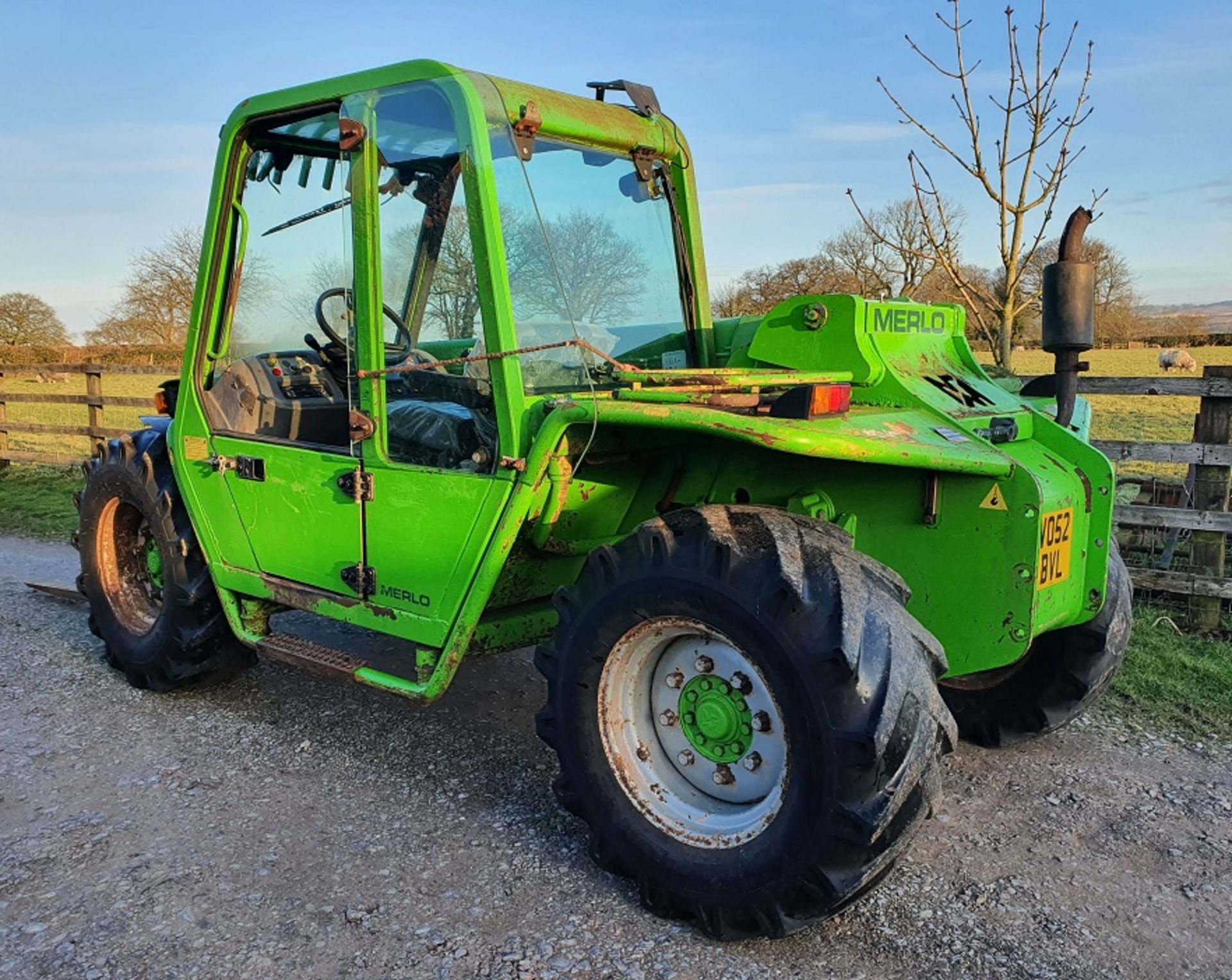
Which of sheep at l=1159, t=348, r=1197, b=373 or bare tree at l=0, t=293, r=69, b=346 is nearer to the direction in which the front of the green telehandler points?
the bare tree

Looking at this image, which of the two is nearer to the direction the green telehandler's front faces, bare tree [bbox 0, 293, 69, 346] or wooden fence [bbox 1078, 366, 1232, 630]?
the bare tree

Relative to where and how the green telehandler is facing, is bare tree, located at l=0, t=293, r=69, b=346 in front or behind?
in front

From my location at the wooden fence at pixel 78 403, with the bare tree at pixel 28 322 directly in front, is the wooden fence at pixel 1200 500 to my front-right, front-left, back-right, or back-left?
back-right

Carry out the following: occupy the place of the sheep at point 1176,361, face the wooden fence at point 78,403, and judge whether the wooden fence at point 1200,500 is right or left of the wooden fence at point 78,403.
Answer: left

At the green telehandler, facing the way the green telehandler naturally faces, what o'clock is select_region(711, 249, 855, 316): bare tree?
The bare tree is roughly at 2 o'clock from the green telehandler.

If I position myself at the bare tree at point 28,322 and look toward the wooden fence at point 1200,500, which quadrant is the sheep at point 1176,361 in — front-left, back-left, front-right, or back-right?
front-left

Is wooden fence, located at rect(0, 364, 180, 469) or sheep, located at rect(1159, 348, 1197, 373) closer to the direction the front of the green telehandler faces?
the wooden fence

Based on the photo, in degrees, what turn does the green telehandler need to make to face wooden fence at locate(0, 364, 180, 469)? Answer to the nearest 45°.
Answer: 0° — it already faces it

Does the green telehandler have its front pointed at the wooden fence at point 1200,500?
no

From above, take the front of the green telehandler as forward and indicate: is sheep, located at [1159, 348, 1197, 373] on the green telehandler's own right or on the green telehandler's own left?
on the green telehandler's own right

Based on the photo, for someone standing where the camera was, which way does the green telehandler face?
facing away from the viewer and to the left of the viewer

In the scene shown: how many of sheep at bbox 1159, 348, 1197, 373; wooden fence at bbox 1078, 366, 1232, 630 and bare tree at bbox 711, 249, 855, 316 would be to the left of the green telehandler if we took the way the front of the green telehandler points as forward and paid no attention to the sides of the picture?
0
